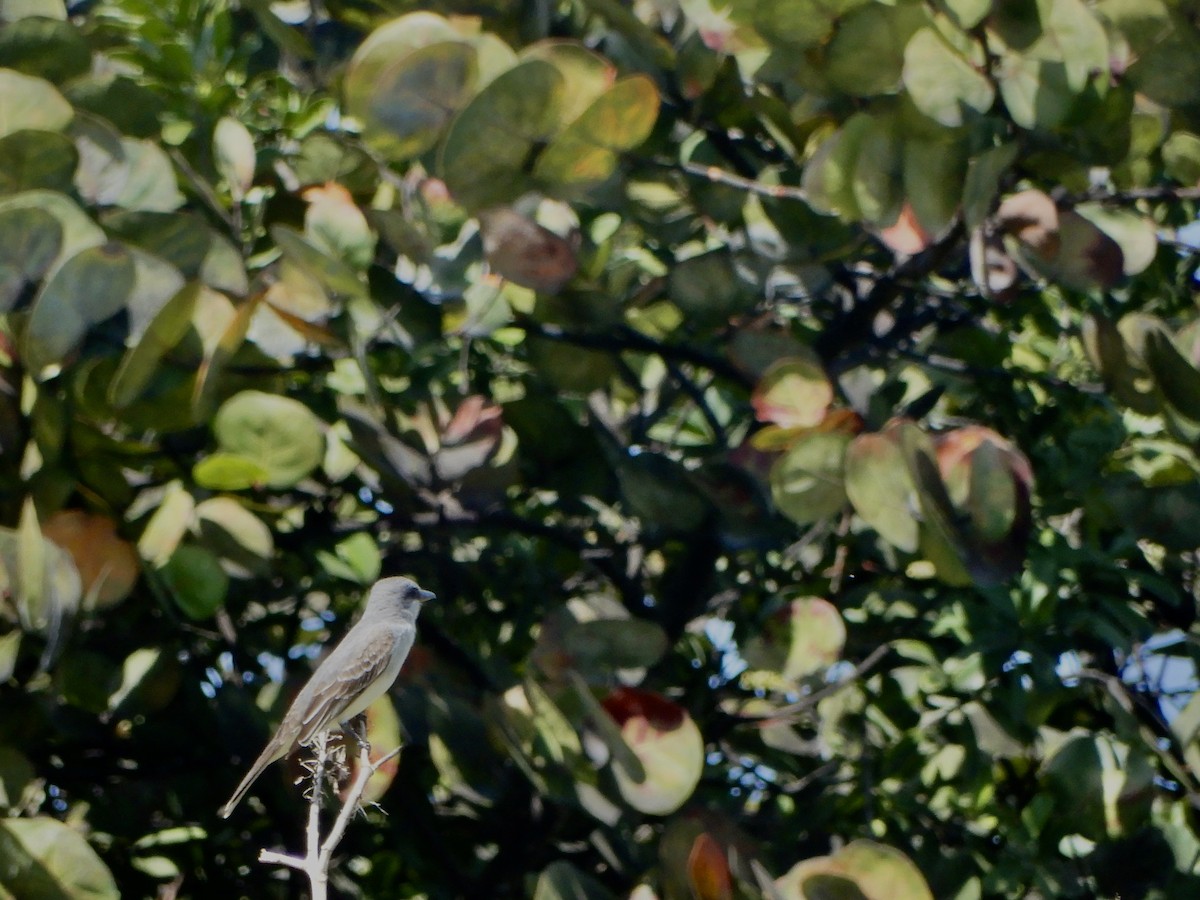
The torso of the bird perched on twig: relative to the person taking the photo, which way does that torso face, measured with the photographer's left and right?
facing to the right of the viewer

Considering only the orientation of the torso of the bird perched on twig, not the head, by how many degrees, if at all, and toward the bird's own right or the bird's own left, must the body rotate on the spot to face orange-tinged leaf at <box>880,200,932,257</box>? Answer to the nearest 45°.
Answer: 0° — it already faces it
